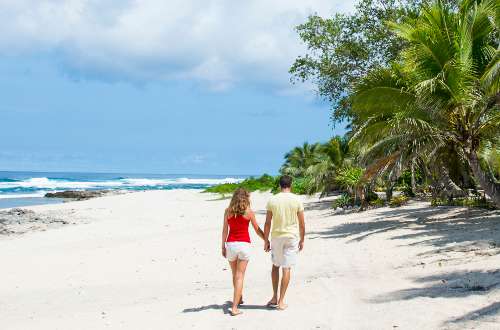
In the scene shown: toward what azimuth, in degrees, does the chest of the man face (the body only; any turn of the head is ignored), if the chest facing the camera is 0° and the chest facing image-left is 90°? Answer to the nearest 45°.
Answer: approximately 180°

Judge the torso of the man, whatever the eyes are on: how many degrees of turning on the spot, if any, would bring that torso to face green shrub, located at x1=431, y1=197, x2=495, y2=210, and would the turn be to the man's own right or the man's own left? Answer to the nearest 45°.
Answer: approximately 45° to the man's own right

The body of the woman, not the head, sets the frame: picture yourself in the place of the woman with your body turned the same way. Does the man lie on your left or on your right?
on your right

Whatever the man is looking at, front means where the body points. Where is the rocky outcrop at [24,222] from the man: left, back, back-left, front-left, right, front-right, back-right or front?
front-left

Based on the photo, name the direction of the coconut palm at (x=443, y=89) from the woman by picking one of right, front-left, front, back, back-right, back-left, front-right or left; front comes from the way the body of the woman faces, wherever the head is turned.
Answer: front-right

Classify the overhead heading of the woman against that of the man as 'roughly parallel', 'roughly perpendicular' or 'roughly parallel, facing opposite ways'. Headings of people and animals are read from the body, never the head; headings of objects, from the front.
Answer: roughly parallel

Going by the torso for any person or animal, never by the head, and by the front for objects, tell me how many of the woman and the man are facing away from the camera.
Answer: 2

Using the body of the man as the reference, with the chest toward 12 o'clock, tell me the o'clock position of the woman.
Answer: The woman is roughly at 9 o'clock from the man.

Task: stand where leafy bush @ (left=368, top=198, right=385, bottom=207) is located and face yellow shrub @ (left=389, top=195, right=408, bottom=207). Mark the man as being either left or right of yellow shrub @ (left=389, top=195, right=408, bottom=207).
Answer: right

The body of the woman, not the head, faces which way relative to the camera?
away from the camera

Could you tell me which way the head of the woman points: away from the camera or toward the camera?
away from the camera

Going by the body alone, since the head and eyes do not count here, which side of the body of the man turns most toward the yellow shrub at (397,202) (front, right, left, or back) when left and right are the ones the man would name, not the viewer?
front

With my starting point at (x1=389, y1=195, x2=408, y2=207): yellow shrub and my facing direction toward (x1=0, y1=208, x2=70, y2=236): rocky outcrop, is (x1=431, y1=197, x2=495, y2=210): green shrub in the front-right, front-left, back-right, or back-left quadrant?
back-left
